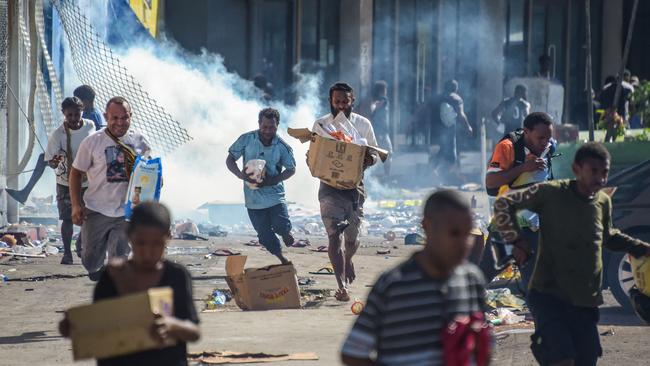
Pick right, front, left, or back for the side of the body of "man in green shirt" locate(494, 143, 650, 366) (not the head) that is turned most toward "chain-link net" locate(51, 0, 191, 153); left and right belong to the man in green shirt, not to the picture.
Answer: back

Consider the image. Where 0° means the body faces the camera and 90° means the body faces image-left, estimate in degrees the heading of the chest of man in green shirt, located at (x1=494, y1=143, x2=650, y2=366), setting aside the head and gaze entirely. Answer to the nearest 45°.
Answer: approximately 315°
